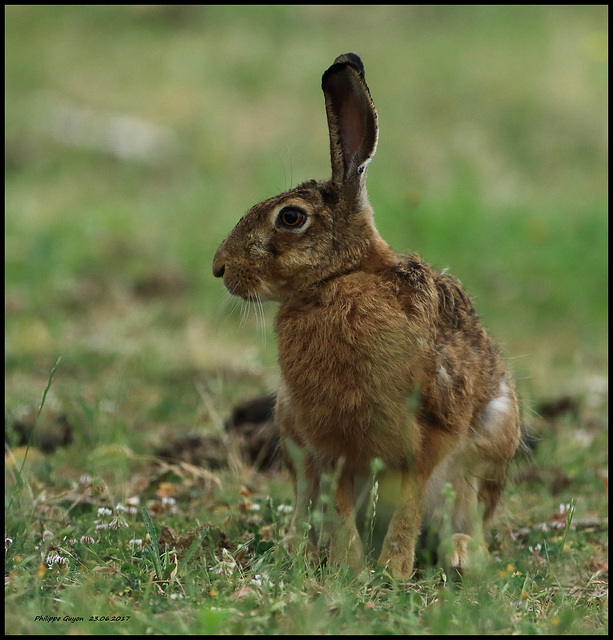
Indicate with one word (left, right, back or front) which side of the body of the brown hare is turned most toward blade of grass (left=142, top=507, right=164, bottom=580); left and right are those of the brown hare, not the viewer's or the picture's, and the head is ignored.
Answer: front

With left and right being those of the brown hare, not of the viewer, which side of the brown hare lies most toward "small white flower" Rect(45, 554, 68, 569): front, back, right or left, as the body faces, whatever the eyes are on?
front

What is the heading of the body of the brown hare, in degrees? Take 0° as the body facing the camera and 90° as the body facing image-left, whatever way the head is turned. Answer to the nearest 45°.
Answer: approximately 45°
